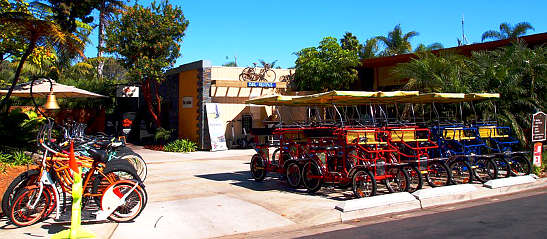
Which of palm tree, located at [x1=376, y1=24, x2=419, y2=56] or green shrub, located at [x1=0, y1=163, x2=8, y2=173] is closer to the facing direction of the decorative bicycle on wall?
the palm tree

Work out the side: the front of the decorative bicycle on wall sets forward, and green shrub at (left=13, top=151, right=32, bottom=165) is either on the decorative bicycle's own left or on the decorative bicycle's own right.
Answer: on the decorative bicycle's own right

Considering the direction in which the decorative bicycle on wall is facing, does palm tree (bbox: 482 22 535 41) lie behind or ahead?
ahead

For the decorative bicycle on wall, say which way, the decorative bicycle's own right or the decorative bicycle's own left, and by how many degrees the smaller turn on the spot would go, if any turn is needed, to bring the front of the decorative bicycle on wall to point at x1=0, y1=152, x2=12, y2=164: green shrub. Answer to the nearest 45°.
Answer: approximately 135° to the decorative bicycle's own right

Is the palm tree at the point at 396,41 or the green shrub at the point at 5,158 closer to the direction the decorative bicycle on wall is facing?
the palm tree

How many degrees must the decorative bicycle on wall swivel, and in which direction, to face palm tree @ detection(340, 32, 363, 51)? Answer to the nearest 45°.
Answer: approximately 45° to its left

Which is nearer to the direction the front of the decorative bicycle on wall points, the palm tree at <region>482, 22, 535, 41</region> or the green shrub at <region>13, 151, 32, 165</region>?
the palm tree

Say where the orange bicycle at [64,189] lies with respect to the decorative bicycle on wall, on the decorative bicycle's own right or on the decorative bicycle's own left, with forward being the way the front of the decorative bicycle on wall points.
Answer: on the decorative bicycle's own right

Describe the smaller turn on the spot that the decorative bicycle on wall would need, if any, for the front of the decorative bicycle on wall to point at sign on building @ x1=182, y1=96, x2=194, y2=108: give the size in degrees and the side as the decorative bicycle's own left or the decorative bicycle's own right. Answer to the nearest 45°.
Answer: approximately 180°

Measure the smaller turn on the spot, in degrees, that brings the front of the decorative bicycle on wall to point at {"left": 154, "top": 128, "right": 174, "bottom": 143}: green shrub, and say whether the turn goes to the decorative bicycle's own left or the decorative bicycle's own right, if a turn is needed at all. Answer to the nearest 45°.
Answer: approximately 180°

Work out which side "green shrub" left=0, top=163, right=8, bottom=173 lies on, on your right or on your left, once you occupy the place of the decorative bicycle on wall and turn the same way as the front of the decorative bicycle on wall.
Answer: on your right

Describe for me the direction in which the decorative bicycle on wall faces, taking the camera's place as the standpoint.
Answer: facing to the right of the viewer

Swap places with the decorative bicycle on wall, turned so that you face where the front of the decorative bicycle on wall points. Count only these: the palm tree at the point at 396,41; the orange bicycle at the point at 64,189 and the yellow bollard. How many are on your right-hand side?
2

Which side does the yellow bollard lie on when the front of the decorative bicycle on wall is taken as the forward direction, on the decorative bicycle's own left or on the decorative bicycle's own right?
on the decorative bicycle's own right
